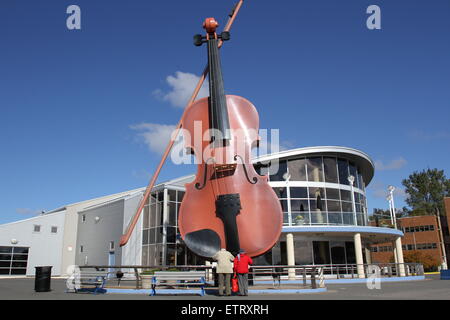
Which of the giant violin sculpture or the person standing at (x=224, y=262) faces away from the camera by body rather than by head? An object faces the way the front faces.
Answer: the person standing

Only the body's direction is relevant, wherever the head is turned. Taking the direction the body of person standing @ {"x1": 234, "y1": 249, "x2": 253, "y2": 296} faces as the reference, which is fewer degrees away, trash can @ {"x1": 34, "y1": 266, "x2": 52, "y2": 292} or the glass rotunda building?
the glass rotunda building

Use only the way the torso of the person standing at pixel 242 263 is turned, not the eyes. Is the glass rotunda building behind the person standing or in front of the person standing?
in front

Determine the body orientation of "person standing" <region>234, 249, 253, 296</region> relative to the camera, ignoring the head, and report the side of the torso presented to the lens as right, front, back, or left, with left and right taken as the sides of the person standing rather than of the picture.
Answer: back

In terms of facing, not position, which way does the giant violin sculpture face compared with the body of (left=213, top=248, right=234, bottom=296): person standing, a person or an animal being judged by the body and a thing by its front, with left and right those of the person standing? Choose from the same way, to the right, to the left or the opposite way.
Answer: the opposite way

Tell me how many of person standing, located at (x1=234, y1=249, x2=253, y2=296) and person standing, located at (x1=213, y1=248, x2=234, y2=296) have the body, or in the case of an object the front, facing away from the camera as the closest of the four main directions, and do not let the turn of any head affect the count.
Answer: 2

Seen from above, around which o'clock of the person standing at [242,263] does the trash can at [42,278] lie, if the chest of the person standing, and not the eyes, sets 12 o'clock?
The trash can is roughly at 10 o'clock from the person standing.

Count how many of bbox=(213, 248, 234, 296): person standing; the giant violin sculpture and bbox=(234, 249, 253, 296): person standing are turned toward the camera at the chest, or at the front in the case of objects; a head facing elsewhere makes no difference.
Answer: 1

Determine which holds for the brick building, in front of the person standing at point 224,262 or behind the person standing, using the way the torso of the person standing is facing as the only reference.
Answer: in front

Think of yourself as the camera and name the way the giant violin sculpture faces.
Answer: facing the viewer

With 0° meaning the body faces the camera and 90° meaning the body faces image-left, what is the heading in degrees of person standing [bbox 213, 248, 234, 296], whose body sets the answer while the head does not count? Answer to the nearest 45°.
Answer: approximately 180°
